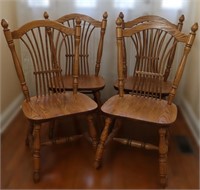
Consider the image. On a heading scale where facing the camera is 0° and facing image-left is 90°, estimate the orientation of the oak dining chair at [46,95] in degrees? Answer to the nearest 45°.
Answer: approximately 315°

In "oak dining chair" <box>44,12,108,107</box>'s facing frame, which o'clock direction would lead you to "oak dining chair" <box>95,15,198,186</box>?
"oak dining chair" <box>95,15,198,186</box> is roughly at 11 o'clock from "oak dining chair" <box>44,12,108,107</box>.

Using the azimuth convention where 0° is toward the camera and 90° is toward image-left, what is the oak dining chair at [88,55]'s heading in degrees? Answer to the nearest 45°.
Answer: approximately 0°

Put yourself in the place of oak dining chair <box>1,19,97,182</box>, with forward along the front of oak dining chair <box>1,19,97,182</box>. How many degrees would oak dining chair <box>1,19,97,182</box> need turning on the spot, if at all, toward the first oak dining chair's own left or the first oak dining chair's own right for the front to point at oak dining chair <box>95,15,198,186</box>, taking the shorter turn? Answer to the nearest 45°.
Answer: approximately 45° to the first oak dining chair's own left

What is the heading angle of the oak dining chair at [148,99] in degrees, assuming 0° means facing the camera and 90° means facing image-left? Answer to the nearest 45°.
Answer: approximately 45°

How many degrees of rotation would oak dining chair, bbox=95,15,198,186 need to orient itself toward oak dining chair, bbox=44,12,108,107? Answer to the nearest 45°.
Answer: approximately 90° to its right

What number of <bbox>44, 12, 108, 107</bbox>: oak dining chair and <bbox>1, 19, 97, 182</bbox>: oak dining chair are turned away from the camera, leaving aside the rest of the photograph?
0

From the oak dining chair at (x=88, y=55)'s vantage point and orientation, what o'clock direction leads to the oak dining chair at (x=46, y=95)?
the oak dining chair at (x=46, y=95) is roughly at 1 o'clock from the oak dining chair at (x=88, y=55).
